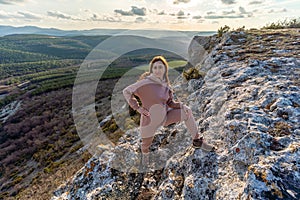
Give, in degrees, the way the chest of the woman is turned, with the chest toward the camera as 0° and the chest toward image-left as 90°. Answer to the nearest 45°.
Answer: approximately 315°
